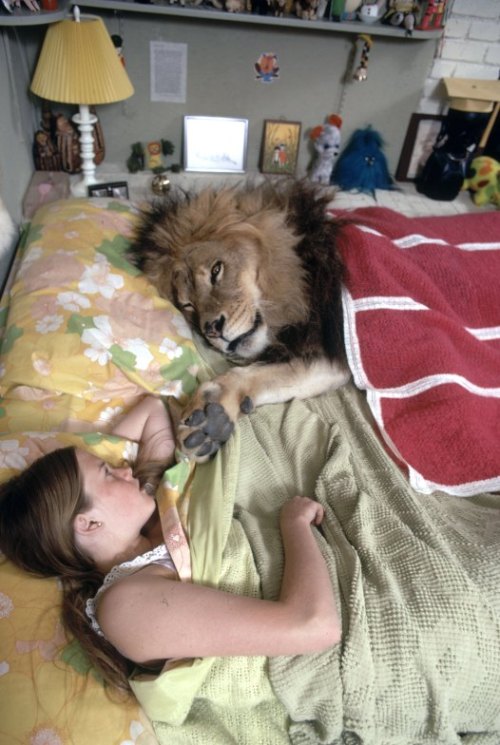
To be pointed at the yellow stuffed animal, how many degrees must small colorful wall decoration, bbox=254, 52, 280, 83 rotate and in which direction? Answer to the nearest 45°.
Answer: approximately 90° to its left

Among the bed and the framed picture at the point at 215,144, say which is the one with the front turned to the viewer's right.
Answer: the bed

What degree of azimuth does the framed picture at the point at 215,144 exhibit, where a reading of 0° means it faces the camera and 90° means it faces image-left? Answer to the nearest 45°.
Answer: approximately 0°

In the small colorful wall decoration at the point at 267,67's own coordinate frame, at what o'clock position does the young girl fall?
The young girl is roughly at 12 o'clock from the small colorful wall decoration.

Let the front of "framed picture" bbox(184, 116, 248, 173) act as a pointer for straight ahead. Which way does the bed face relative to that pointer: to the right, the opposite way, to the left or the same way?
to the left

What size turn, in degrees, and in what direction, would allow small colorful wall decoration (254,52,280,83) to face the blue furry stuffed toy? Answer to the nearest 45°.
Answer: approximately 90° to its left

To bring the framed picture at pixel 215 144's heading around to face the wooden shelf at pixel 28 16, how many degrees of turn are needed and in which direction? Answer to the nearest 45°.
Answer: approximately 45° to its right

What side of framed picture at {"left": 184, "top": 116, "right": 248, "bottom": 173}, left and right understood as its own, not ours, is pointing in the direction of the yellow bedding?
front

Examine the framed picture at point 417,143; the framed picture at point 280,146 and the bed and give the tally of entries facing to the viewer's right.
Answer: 1
